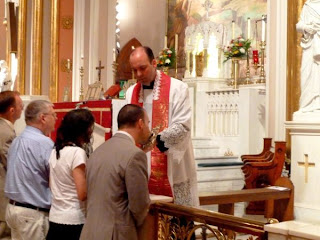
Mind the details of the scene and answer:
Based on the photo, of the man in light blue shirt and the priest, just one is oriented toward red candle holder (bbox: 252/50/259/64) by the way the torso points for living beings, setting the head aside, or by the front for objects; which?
the man in light blue shirt

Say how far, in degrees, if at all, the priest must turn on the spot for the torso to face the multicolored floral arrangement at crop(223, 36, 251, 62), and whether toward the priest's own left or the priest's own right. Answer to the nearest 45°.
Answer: approximately 135° to the priest's own right

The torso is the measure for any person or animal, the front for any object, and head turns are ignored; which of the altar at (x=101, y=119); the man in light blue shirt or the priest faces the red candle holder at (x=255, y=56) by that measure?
the man in light blue shirt

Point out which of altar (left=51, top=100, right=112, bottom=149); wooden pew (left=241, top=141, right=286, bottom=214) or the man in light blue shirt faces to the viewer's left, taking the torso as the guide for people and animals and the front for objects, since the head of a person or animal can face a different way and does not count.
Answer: the wooden pew

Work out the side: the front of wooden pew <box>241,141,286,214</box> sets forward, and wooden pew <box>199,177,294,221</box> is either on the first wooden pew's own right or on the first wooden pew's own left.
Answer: on the first wooden pew's own left

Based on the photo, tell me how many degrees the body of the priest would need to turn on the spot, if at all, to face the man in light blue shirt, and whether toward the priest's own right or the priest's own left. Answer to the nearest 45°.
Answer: approximately 45° to the priest's own right

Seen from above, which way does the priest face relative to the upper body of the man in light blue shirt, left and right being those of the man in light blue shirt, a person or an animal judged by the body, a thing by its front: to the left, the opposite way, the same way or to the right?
the opposite way

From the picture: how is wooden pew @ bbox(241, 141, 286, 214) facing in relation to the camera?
to the viewer's left

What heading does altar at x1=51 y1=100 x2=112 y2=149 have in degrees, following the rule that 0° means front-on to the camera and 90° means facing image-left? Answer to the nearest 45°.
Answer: approximately 0°
